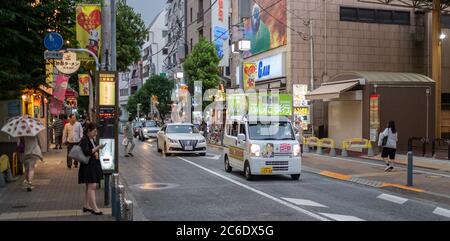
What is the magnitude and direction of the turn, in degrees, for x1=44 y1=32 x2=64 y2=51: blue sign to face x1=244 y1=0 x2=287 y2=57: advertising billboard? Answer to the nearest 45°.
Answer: approximately 135° to its left

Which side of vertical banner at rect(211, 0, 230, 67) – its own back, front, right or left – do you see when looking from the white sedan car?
front

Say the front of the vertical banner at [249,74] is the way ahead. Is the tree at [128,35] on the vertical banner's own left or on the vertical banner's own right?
on the vertical banner's own right

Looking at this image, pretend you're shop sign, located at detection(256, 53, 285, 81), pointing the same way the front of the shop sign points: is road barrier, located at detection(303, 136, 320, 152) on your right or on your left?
on your left

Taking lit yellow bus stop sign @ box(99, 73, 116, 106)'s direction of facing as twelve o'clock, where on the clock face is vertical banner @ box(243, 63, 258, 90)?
The vertical banner is roughly at 7 o'clock from the lit yellow bus stop sign.

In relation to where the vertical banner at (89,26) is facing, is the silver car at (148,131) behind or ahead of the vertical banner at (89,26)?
behind
